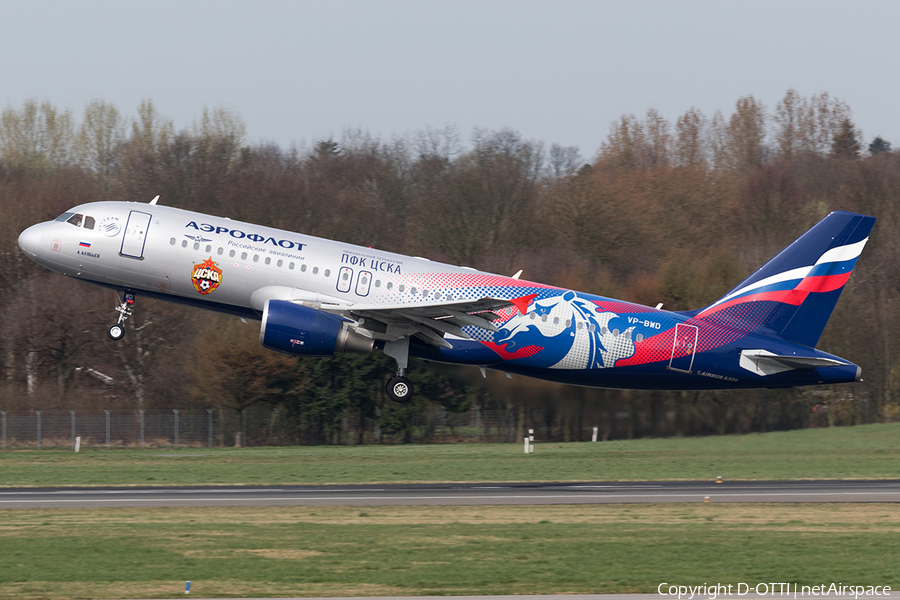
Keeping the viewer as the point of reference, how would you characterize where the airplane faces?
facing to the left of the viewer
